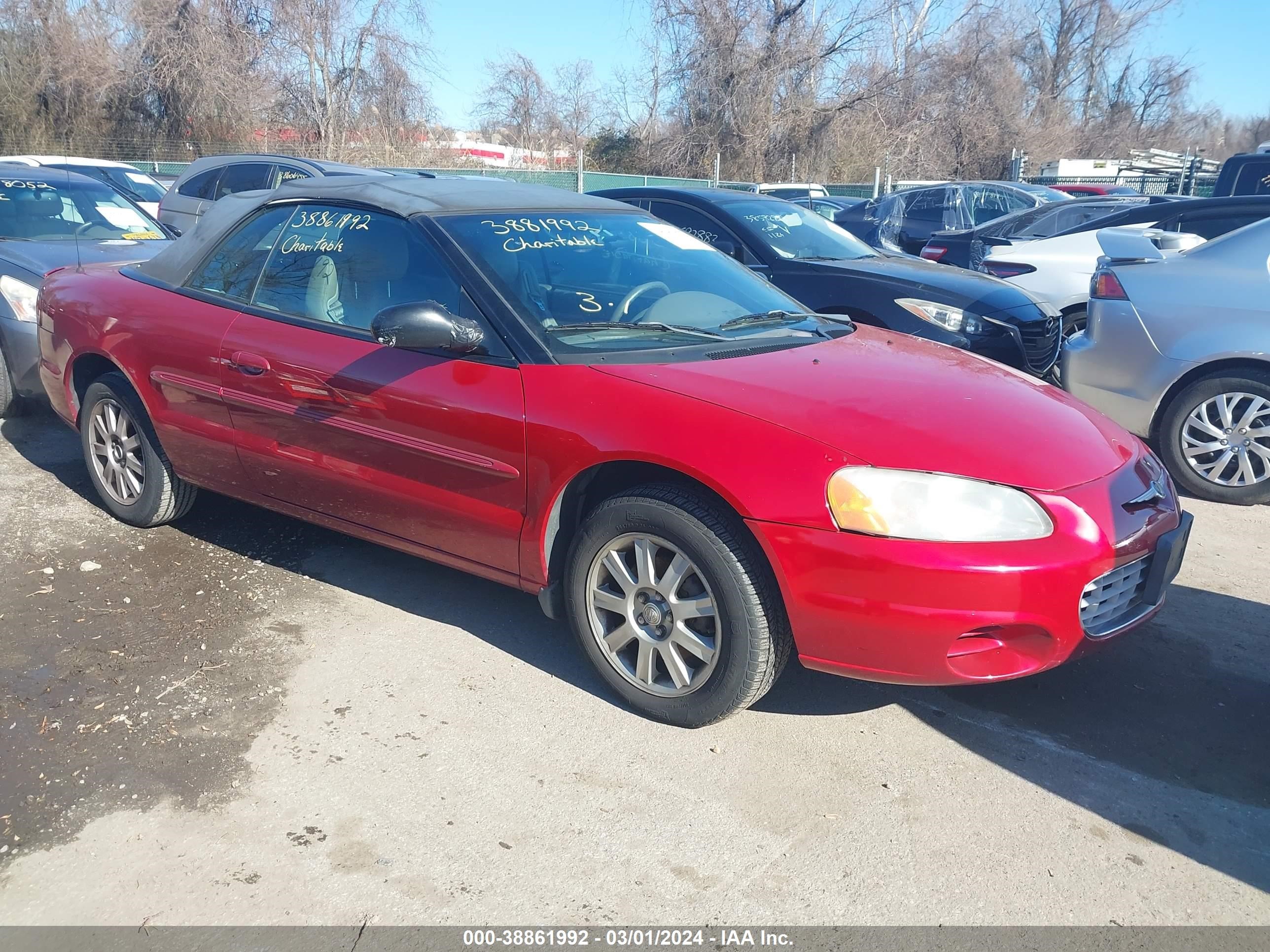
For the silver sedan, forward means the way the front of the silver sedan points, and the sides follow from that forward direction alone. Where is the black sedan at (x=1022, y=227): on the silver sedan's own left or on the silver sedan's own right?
on the silver sedan's own left

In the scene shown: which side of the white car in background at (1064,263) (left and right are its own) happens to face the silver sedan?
right

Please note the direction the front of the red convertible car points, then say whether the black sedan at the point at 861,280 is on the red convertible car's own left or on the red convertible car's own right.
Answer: on the red convertible car's own left

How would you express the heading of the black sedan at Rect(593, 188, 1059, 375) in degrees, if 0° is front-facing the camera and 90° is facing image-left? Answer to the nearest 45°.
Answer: approximately 315°

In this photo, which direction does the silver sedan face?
to the viewer's right

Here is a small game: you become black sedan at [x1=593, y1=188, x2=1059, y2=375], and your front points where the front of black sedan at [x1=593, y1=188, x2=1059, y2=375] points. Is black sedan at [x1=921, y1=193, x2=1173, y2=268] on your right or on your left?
on your left

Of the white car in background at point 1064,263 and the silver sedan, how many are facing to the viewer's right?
2

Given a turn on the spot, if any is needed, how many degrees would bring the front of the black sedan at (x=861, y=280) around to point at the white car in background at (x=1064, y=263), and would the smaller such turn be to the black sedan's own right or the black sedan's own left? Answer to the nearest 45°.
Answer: approximately 90° to the black sedan's own left

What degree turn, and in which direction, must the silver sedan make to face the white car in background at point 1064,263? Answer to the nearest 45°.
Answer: approximately 90° to its left

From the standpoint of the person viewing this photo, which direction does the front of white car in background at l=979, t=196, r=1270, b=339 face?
facing to the right of the viewer
